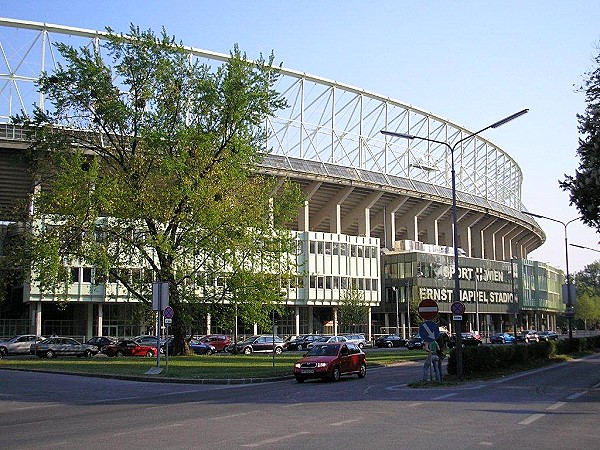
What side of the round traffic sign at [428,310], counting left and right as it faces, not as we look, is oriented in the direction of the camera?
front

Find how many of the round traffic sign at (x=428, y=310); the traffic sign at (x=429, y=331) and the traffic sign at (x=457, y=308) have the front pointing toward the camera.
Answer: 3

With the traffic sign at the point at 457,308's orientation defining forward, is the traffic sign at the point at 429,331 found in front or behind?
in front

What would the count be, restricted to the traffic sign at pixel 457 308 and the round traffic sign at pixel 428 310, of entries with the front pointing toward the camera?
2

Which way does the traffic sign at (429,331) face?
toward the camera

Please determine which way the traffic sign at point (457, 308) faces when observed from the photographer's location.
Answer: facing the viewer

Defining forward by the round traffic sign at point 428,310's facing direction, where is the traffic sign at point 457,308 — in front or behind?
behind

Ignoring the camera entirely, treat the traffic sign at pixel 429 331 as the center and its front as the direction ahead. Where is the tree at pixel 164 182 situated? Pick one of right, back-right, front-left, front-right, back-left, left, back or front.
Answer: back-right
